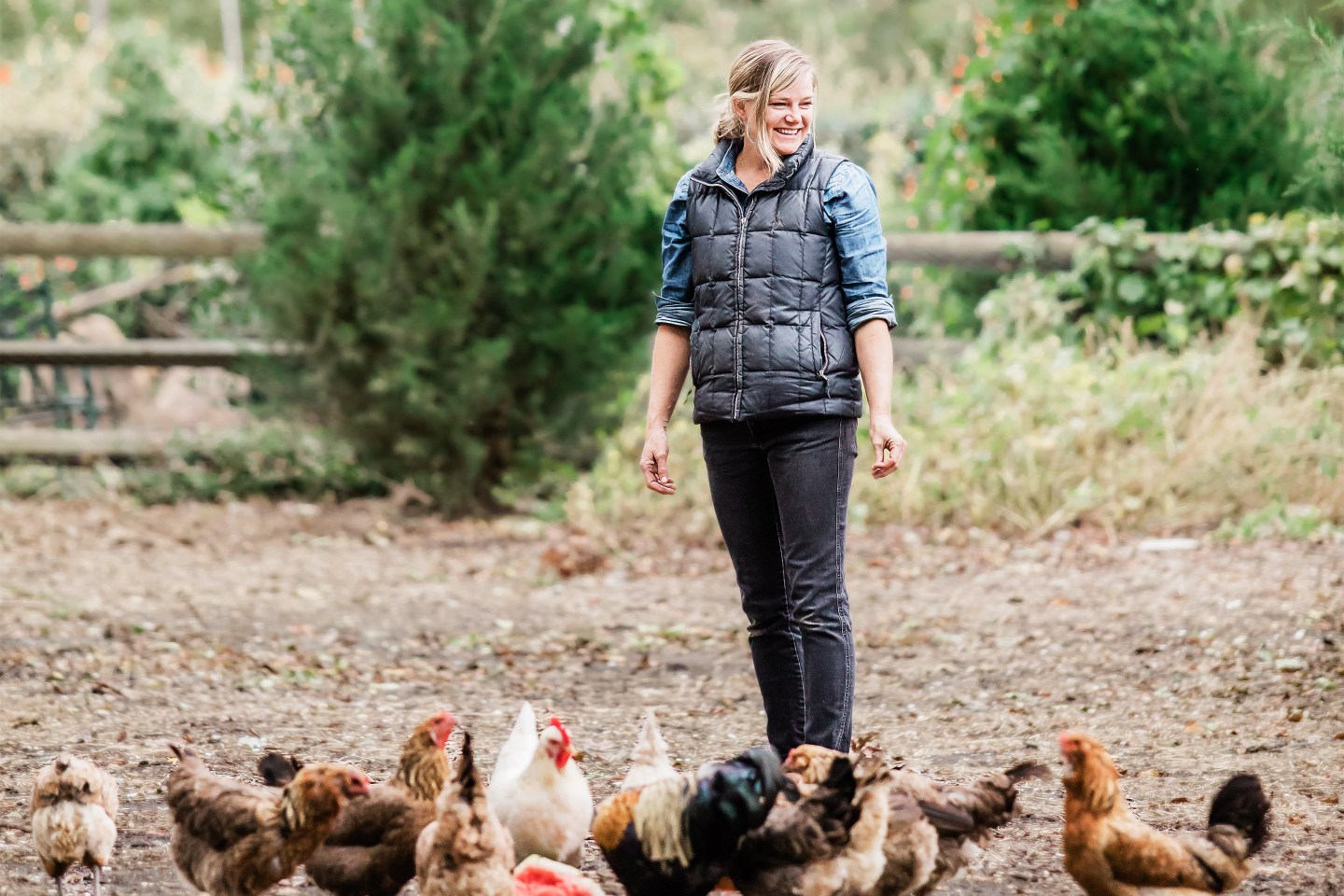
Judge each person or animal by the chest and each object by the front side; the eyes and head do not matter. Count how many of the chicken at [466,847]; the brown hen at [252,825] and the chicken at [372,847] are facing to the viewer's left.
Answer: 0

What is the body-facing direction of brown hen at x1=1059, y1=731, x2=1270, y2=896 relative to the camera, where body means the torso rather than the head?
to the viewer's left

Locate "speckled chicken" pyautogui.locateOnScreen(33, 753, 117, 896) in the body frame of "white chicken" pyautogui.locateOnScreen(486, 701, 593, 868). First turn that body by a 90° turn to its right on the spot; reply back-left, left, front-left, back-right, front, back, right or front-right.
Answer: front-right

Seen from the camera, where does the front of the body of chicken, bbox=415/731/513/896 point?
away from the camera

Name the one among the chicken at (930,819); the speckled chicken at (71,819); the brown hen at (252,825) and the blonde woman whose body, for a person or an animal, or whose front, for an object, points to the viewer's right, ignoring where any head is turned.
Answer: the brown hen

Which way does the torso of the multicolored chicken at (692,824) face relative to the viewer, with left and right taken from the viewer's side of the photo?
facing to the left of the viewer

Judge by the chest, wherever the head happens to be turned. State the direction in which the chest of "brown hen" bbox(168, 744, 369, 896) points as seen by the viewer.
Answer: to the viewer's right

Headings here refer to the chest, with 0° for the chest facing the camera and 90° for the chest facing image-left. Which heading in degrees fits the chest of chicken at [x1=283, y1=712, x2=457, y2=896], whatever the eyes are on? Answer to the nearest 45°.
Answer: approximately 270°

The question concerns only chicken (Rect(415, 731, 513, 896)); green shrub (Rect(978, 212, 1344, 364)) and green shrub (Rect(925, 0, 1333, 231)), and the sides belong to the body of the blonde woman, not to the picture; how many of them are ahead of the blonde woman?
1

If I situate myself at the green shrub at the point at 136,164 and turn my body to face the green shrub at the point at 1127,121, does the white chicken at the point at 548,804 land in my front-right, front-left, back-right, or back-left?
front-right

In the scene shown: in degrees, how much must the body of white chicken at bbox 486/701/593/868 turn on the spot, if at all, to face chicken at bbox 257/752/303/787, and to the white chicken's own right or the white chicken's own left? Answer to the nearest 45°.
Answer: approximately 135° to the white chicken's own right

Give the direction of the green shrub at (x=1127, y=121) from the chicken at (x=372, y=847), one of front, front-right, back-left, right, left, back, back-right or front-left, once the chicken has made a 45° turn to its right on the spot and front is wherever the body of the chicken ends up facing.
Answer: left

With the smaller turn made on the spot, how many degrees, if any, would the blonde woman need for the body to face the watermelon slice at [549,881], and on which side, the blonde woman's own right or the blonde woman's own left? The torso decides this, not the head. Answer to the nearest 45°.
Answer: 0° — they already face it

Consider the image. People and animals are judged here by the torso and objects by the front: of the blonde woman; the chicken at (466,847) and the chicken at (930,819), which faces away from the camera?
the chicken at (466,847)

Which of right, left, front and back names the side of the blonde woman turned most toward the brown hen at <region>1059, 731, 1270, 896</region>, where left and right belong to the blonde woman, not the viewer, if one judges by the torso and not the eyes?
left

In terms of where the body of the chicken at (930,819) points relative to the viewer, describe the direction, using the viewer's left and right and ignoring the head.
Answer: facing to the left of the viewer

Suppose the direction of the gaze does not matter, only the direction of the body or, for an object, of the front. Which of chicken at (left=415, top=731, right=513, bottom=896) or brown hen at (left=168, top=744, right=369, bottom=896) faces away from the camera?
the chicken

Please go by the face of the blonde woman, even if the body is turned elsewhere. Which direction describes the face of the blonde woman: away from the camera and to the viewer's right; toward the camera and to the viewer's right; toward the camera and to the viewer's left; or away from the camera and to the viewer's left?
toward the camera and to the viewer's right

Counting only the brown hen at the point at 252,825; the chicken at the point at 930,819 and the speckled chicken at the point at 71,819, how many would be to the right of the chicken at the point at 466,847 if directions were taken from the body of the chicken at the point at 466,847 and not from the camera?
1

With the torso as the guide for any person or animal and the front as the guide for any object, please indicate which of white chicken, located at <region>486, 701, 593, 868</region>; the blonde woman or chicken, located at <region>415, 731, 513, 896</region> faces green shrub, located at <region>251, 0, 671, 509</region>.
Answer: the chicken

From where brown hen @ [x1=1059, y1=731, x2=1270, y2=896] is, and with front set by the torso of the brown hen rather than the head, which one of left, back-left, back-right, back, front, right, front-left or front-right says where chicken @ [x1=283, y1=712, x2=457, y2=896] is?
front
